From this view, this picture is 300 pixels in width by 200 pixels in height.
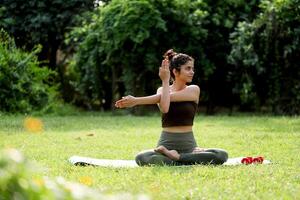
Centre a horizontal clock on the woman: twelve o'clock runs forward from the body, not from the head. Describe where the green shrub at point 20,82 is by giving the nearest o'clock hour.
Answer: The green shrub is roughly at 5 o'clock from the woman.

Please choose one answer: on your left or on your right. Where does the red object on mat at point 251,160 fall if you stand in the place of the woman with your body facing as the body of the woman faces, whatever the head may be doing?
on your left

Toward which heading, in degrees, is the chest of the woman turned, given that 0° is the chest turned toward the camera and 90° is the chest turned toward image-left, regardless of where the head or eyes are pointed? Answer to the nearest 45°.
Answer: approximately 0°

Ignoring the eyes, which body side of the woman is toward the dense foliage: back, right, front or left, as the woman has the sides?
back
